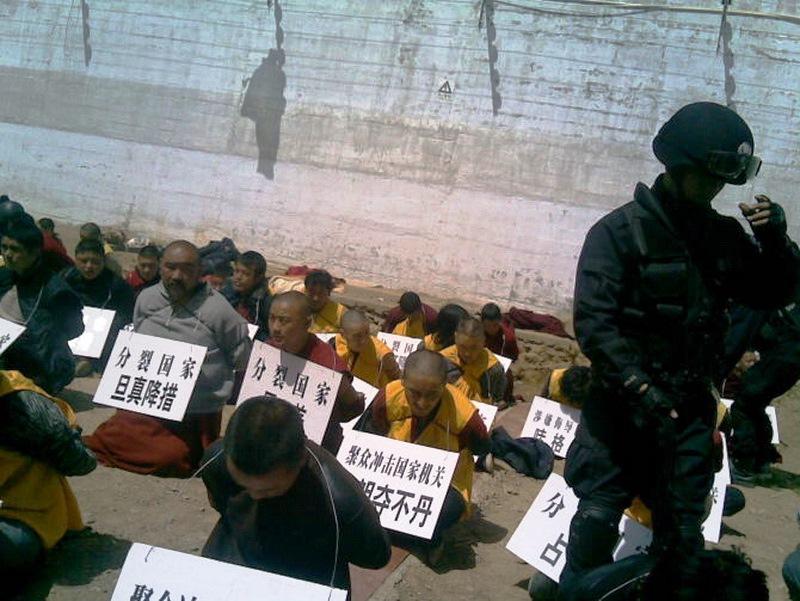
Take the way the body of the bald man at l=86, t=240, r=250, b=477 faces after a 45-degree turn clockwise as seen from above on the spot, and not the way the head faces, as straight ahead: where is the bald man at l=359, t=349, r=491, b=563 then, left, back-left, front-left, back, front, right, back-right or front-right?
back-left

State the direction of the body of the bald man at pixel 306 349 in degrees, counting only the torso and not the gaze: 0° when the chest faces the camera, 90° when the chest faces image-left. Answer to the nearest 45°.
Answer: approximately 45°

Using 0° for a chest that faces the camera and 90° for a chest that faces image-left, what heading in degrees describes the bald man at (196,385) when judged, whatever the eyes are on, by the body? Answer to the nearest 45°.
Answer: approximately 45°

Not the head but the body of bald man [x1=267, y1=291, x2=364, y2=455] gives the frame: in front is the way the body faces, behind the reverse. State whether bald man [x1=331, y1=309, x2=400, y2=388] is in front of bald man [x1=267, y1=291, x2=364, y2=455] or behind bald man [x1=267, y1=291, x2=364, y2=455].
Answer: behind

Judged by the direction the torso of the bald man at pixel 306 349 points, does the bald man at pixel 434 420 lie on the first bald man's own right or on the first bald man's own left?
on the first bald man's own left

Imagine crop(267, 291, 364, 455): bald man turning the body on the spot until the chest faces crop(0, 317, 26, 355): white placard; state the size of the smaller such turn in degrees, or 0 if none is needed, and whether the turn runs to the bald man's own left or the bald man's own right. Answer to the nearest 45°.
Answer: approximately 45° to the bald man's own right
